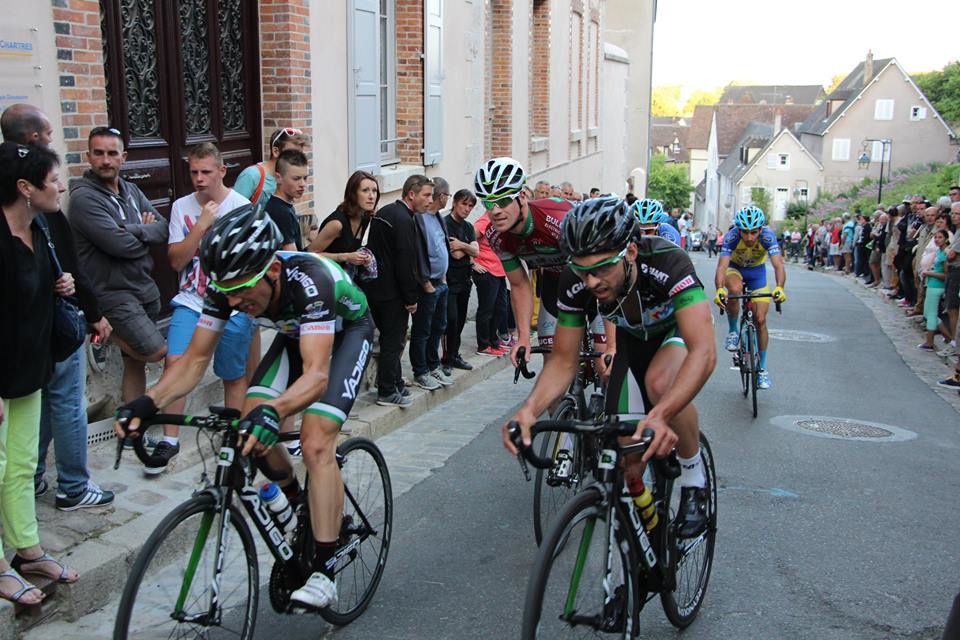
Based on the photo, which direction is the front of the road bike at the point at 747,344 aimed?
toward the camera

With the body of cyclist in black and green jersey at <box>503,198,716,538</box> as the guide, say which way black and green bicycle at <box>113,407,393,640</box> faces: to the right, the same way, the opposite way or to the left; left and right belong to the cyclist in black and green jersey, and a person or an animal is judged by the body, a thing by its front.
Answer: the same way

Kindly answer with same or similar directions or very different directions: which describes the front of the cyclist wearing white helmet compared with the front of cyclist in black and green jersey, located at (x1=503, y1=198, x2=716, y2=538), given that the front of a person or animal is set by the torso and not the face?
same or similar directions

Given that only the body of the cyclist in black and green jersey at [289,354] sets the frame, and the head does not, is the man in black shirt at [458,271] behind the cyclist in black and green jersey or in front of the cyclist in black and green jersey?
behind

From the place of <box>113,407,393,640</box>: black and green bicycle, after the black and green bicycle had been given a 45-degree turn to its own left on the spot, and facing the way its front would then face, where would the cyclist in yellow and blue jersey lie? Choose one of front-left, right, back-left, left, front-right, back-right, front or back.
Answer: back-left

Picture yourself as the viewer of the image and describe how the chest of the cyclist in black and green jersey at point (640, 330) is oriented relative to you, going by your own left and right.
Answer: facing the viewer and to the left of the viewer

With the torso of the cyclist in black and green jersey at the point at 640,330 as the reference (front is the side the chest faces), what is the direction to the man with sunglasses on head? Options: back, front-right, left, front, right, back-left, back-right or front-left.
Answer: right

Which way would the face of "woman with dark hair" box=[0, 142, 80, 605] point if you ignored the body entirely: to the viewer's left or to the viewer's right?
to the viewer's right

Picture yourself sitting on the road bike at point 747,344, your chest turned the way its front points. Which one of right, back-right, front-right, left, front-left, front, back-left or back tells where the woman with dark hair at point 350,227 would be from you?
front-right

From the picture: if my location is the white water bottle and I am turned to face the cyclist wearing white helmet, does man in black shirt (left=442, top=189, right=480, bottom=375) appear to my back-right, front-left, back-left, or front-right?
front-left

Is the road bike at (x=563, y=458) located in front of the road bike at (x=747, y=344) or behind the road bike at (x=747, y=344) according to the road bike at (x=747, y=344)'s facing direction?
in front

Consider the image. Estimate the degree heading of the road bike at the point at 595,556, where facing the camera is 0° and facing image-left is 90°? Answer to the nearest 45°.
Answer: approximately 45°

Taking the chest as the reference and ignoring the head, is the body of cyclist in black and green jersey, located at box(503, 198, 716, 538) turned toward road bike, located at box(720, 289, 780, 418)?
no

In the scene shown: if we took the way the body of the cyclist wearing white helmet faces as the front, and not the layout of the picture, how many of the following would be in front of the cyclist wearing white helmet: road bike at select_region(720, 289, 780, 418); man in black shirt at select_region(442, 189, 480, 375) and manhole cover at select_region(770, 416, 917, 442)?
0

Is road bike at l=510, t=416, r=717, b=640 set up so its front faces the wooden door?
no

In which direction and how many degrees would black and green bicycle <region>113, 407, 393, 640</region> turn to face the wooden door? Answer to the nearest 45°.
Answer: approximately 135° to its right

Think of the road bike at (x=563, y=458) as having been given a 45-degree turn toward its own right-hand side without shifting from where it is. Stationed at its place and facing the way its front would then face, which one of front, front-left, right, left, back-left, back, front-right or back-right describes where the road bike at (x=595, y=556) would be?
left

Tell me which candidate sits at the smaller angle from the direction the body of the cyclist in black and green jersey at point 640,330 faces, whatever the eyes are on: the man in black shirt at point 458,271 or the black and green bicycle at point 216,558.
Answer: the black and green bicycle

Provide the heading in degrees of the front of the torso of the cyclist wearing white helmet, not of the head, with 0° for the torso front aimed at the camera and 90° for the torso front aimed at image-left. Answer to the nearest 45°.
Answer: approximately 45°

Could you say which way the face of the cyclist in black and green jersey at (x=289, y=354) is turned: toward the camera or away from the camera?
toward the camera

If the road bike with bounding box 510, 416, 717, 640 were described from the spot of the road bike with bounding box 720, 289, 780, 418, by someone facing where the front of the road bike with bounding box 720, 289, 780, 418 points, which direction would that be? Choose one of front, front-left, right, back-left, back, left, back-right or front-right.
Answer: front

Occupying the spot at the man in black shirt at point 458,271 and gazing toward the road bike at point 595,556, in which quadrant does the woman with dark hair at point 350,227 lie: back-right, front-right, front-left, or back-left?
front-right

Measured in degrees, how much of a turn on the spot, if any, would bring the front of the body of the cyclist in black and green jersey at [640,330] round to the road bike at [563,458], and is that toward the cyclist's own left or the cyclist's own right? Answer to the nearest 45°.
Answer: approximately 135° to the cyclist's own right
